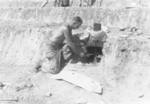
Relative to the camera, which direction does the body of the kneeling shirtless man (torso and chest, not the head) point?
to the viewer's right
